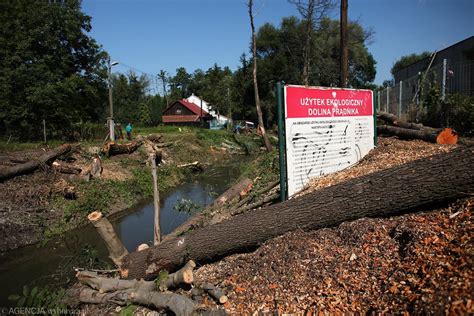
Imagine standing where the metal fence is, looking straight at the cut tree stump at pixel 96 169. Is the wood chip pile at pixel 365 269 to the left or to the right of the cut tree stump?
left

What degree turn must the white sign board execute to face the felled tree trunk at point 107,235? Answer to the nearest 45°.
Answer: approximately 90° to its right

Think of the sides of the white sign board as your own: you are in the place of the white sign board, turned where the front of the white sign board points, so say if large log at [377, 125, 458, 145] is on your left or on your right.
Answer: on your left

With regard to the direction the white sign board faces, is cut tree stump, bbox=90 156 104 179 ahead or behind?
behind

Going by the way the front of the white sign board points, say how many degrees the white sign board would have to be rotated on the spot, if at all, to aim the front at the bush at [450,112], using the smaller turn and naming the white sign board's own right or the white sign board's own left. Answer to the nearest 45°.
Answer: approximately 90° to the white sign board's own left

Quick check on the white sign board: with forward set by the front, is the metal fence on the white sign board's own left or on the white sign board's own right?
on the white sign board's own left

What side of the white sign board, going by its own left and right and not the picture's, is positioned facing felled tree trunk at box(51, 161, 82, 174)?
back

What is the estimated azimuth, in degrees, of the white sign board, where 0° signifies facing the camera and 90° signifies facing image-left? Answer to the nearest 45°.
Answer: approximately 315°

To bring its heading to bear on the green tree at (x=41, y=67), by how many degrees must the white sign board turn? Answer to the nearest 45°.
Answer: approximately 180°
